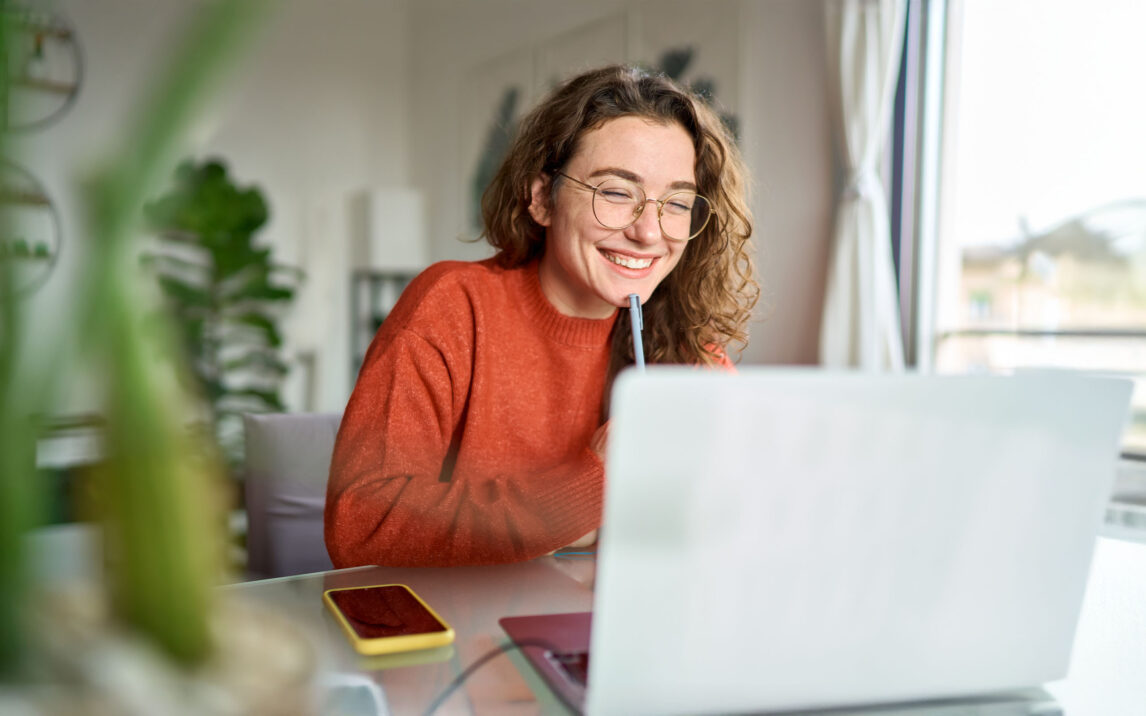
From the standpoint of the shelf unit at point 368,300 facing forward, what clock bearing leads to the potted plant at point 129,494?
The potted plant is roughly at 12 o'clock from the shelf unit.

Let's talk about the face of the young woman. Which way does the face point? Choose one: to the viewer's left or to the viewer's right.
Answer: to the viewer's right

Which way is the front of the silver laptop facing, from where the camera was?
facing away from the viewer and to the left of the viewer

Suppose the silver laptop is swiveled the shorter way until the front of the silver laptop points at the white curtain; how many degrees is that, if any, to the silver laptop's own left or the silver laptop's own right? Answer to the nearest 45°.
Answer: approximately 45° to the silver laptop's own right

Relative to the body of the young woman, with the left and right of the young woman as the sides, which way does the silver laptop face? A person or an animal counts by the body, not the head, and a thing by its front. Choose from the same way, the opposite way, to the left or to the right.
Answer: the opposite way

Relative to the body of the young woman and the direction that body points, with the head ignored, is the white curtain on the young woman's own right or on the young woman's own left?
on the young woman's own left
